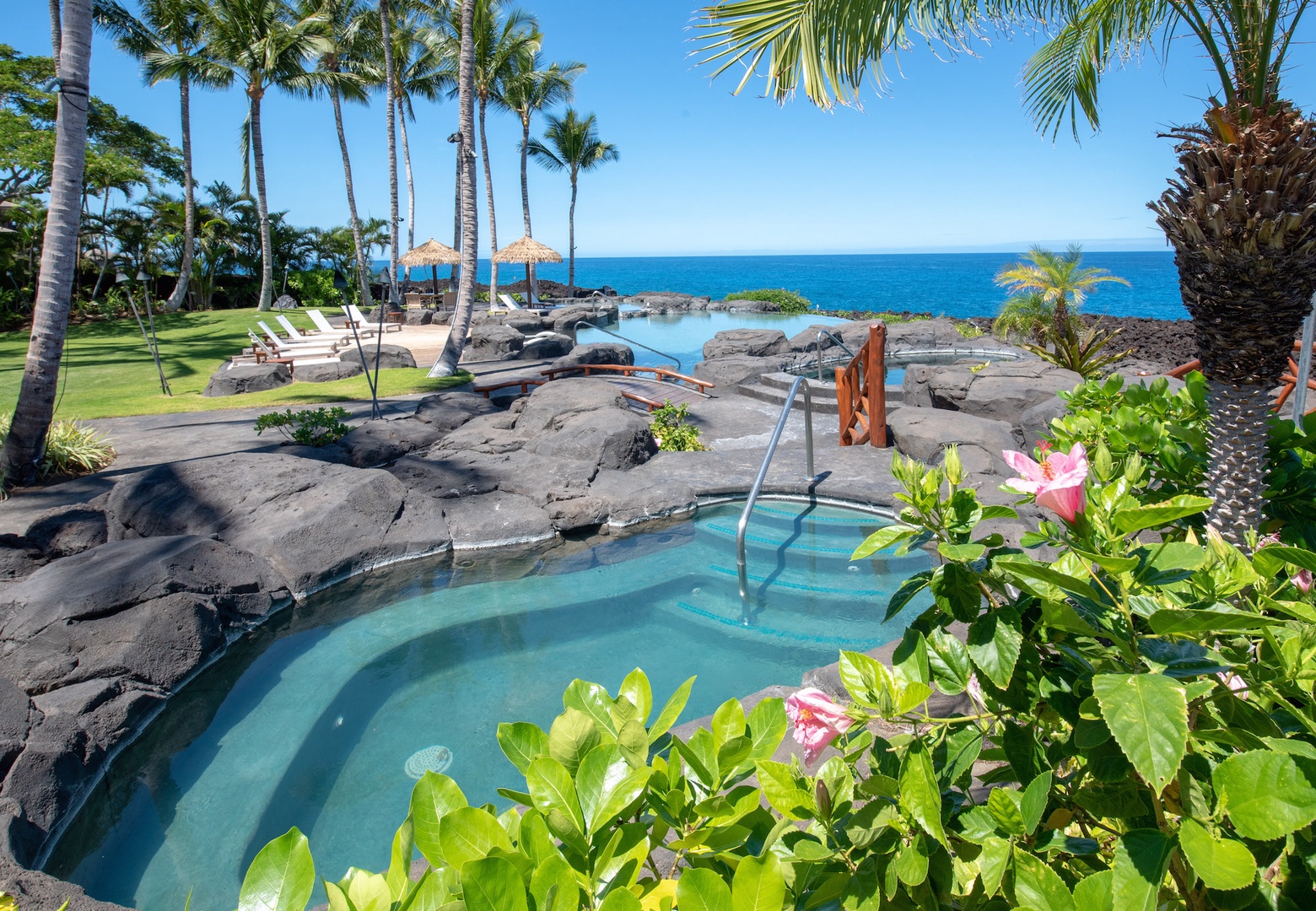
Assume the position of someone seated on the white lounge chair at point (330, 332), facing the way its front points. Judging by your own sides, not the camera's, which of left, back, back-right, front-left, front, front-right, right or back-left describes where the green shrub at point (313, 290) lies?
left

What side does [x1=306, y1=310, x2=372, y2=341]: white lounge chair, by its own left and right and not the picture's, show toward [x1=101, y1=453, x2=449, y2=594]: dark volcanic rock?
right

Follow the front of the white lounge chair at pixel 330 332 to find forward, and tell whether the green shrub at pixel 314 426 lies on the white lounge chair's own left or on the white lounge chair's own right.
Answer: on the white lounge chair's own right

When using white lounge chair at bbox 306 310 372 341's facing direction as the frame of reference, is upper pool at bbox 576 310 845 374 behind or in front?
in front

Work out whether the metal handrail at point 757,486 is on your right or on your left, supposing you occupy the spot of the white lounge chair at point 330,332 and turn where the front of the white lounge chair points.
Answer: on your right

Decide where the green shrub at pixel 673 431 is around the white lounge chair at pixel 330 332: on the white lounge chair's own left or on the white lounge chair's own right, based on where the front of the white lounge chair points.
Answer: on the white lounge chair's own right

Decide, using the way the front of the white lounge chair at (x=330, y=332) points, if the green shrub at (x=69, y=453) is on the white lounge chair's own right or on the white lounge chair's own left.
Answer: on the white lounge chair's own right

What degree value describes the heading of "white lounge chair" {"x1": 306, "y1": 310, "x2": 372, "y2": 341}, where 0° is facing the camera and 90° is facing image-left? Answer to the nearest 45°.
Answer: approximately 270°

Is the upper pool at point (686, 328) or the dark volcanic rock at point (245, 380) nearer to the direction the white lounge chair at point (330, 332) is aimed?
the upper pool

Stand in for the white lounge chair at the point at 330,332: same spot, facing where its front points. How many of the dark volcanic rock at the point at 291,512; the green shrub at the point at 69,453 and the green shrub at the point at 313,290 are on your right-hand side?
2
